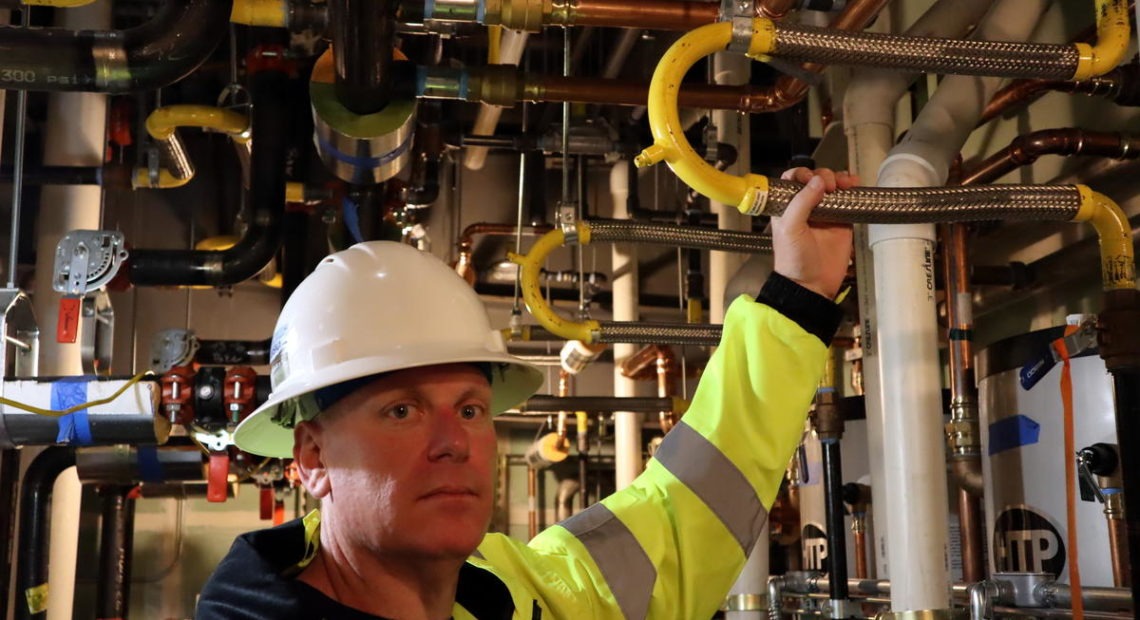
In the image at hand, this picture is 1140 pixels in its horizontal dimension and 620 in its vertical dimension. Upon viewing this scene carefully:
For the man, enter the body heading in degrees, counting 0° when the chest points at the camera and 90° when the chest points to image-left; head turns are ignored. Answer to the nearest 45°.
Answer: approximately 315°

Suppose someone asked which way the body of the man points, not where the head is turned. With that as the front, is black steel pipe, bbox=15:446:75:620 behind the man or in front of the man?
behind

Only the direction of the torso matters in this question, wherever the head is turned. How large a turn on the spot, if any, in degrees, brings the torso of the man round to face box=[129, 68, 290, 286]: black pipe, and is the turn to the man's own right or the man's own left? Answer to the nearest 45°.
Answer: approximately 135° to the man's own left

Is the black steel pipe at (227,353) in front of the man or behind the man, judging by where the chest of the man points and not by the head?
behind

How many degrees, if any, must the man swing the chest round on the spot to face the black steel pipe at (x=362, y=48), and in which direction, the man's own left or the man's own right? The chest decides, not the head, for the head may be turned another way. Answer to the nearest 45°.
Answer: approximately 135° to the man's own left
